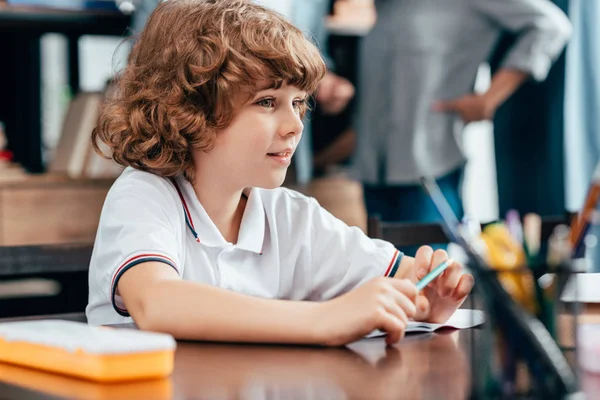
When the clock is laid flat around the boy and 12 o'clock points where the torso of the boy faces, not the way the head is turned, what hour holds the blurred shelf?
The blurred shelf is roughly at 7 o'clock from the boy.

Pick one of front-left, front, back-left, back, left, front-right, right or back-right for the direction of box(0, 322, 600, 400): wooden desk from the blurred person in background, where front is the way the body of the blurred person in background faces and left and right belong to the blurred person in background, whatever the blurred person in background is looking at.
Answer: front-left

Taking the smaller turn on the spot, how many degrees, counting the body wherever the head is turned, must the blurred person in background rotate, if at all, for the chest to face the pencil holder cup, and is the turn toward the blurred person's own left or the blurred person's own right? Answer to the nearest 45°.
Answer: approximately 45° to the blurred person's own left

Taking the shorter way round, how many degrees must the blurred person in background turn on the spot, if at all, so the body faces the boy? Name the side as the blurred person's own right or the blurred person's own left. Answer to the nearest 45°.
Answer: approximately 45° to the blurred person's own left

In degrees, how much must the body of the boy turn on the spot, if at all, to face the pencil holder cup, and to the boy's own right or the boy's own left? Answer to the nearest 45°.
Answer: approximately 45° to the boy's own right

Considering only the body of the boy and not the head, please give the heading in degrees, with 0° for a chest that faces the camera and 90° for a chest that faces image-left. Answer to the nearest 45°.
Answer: approximately 315°

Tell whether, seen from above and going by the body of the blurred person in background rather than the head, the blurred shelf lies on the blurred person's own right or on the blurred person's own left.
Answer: on the blurred person's own right

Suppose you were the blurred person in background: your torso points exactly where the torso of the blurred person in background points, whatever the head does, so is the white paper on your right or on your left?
on your left

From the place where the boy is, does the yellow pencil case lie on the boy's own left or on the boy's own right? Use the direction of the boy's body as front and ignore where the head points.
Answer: on the boy's own right
